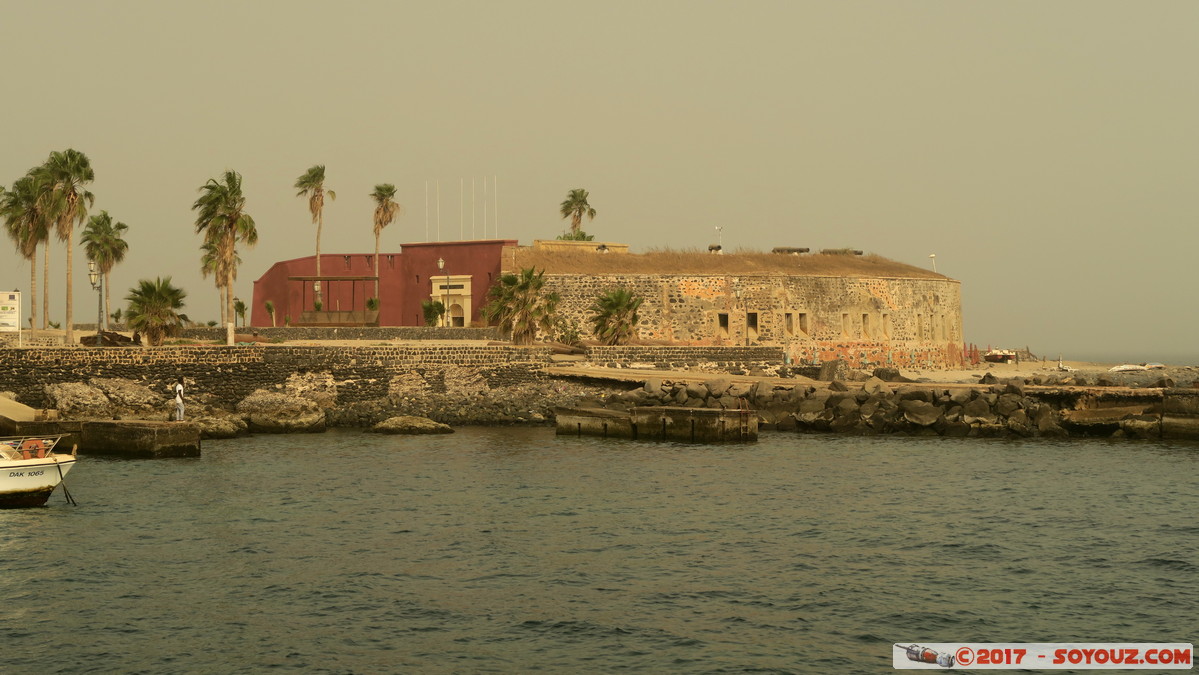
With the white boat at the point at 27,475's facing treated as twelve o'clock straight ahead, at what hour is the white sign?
The white sign is roughly at 9 o'clock from the white boat.

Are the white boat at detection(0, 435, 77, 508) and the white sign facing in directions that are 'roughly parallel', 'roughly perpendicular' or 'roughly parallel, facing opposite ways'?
roughly perpendicular

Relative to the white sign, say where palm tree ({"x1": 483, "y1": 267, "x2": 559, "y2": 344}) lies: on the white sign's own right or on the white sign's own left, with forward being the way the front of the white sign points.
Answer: on the white sign's own left

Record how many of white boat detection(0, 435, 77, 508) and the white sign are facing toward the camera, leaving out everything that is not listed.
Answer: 1

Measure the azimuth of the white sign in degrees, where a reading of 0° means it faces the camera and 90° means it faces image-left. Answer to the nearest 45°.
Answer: approximately 0°

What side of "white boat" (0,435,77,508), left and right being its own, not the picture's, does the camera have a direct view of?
right

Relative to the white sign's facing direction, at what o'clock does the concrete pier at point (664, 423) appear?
The concrete pier is roughly at 10 o'clock from the white sign.

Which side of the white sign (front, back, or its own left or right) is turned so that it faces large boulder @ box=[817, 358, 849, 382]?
left

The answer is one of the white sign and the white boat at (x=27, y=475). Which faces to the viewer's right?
the white boat

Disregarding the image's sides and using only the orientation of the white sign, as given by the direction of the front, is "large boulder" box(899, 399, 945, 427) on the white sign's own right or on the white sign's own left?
on the white sign's own left

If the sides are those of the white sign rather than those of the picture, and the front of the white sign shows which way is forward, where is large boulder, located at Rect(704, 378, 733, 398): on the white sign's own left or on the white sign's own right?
on the white sign's own left
